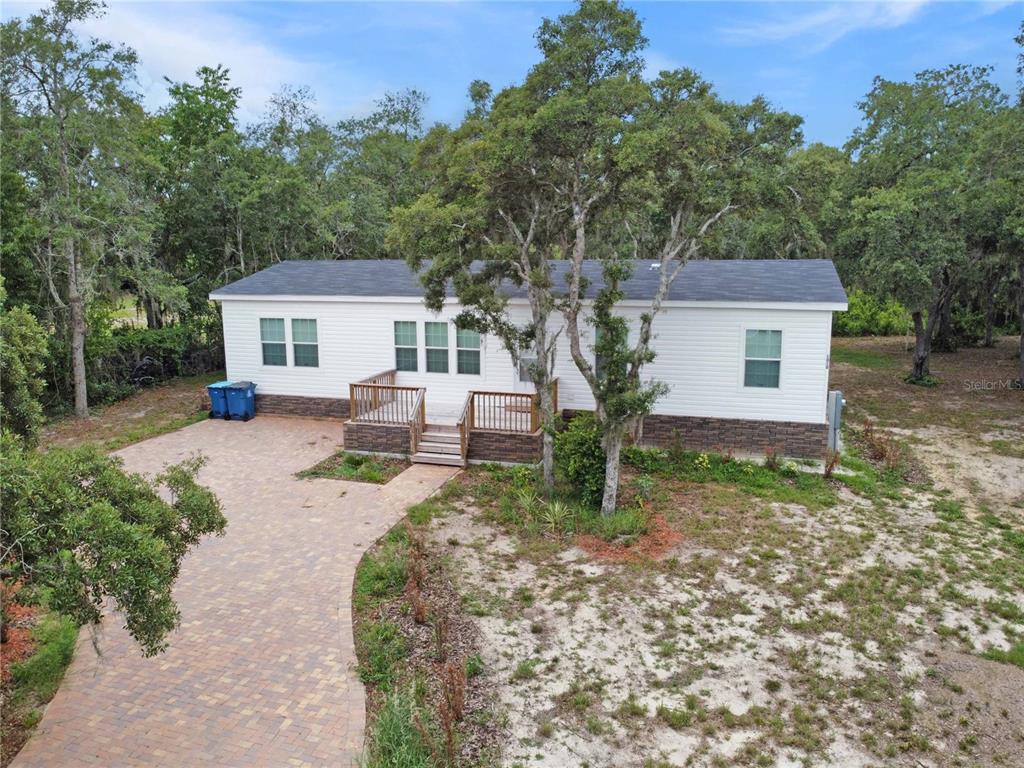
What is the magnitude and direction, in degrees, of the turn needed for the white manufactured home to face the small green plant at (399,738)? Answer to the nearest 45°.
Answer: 0° — it already faces it

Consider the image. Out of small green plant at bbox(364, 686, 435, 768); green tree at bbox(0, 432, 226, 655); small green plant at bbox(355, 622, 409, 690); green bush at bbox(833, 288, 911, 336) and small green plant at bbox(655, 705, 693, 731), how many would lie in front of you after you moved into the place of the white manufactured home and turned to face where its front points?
4

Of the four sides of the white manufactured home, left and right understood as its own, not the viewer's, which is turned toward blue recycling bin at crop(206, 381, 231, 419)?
right

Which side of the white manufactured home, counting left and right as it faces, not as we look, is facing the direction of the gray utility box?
left

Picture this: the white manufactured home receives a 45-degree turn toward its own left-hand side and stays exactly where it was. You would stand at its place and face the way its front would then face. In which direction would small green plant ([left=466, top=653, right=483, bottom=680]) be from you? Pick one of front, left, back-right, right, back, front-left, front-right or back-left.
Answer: front-right

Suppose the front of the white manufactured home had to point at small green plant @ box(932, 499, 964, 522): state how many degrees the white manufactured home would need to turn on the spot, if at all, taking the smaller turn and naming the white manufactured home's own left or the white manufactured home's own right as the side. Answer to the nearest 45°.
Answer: approximately 45° to the white manufactured home's own left

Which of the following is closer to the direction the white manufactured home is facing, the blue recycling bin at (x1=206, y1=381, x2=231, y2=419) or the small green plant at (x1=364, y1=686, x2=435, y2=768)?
the small green plant

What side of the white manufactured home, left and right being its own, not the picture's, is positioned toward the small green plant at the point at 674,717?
front

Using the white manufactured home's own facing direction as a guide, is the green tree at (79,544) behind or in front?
in front

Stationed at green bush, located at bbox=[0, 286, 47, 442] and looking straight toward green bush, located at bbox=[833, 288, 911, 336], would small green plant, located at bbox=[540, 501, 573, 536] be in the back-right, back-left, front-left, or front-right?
front-right

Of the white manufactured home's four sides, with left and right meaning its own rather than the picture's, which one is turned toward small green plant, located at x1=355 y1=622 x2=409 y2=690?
front

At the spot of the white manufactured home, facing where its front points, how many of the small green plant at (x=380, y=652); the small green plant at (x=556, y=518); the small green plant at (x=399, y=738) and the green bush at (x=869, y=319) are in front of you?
3

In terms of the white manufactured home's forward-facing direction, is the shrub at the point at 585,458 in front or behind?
in front

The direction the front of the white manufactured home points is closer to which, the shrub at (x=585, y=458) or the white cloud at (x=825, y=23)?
the shrub

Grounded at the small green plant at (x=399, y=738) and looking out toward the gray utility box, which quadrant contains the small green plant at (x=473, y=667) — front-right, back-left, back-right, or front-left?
front-left

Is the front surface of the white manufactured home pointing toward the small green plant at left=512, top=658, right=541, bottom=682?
yes

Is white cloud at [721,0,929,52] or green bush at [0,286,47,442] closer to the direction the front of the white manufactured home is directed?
the green bush

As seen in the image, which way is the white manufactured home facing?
toward the camera
